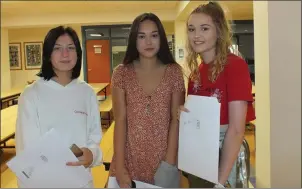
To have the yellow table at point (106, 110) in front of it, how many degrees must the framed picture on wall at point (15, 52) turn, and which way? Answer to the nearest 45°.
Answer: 0° — it already faces it

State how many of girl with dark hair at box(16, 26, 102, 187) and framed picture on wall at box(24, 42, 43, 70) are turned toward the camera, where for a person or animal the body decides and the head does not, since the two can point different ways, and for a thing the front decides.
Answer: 2

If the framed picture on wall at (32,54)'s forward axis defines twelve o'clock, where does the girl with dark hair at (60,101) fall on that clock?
The girl with dark hair is roughly at 12 o'clock from the framed picture on wall.

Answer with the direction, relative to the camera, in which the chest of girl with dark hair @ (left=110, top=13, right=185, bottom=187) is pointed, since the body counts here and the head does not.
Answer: toward the camera

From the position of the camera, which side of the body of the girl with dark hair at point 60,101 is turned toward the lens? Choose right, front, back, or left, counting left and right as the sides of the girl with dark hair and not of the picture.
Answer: front

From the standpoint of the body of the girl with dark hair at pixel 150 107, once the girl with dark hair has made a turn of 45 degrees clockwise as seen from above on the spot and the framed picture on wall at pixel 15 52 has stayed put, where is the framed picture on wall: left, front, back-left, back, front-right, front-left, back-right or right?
right

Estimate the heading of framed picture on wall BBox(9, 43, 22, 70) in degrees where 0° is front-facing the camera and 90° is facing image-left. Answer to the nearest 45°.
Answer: approximately 0°

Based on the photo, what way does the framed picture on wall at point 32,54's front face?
toward the camera
